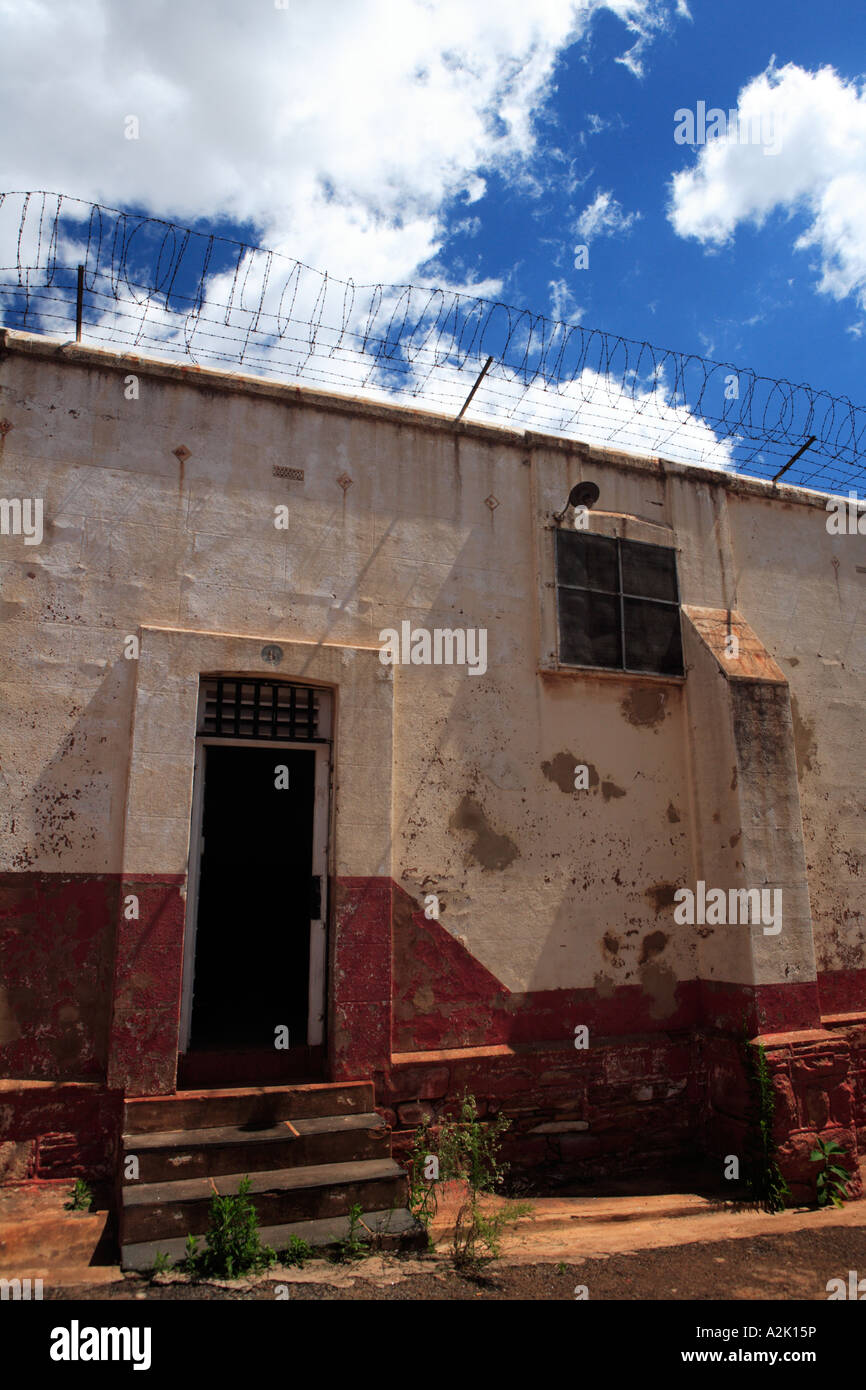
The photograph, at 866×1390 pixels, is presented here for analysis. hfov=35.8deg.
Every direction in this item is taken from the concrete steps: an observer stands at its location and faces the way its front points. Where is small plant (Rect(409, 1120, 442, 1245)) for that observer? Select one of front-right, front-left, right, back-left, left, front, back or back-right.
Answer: back-left

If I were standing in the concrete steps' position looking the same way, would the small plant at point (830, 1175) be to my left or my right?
on my left

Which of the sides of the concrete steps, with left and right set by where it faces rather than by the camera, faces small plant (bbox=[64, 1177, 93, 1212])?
right

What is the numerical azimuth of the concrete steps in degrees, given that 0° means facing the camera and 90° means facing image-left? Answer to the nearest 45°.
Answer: approximately 0°

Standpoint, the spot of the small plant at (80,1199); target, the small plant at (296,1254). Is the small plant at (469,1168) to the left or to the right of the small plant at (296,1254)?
left

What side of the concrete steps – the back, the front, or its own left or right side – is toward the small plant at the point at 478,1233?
left
